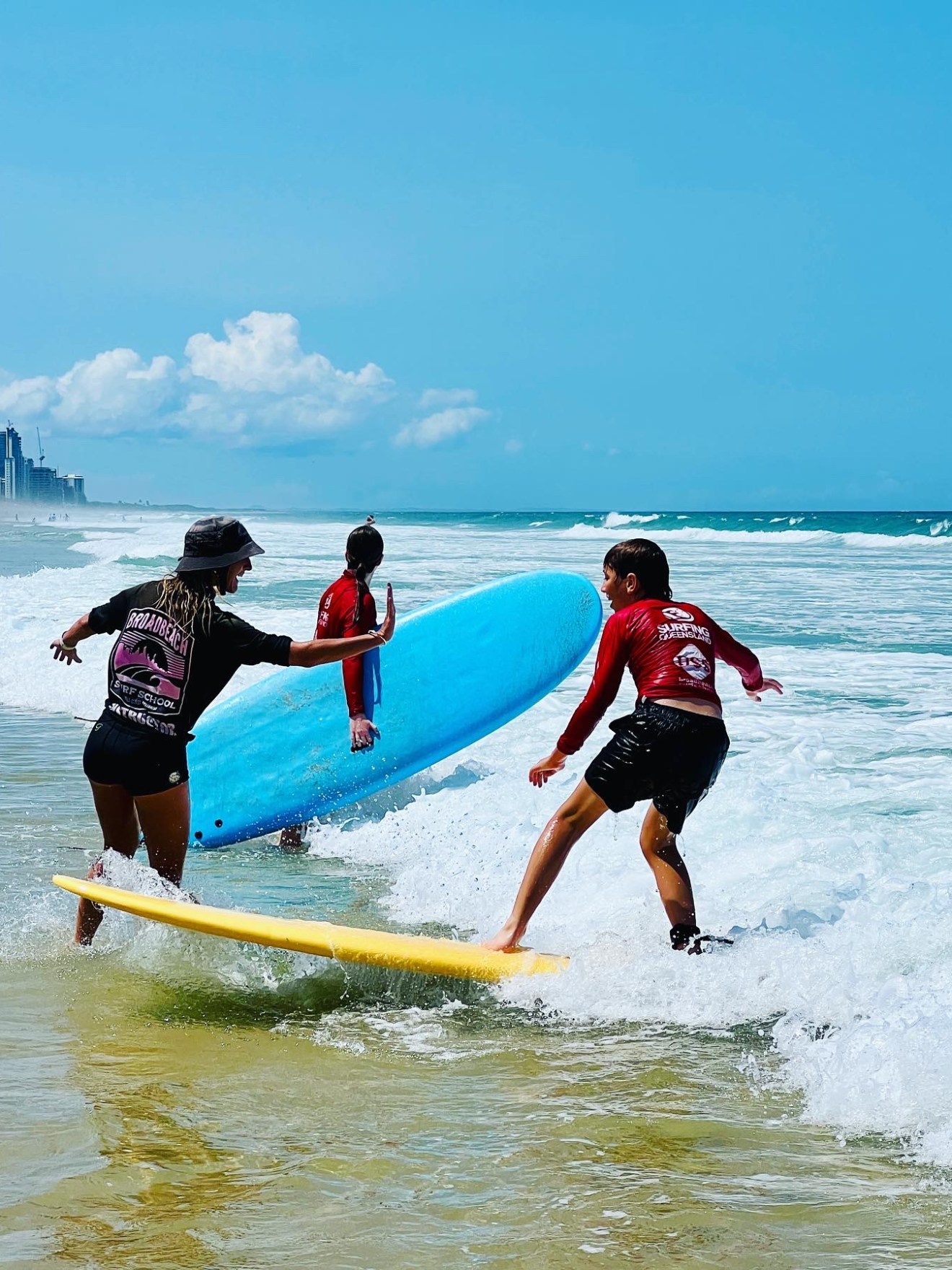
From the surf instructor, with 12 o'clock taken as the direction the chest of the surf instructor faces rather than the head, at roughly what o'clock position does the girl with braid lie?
The girl with braid is roughly at 11 o'clock from the surf instructor.

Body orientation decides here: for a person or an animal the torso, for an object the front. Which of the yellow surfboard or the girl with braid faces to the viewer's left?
the yellow surfboard

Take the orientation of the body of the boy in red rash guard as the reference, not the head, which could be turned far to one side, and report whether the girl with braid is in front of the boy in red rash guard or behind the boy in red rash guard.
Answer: in front

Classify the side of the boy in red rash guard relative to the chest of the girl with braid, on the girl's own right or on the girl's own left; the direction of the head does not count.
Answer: on the girl's own right

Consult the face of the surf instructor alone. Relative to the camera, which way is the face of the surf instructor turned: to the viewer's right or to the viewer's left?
to the viewer's right

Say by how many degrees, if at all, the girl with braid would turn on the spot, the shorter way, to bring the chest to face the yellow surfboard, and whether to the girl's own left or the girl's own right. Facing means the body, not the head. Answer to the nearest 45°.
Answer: approximately 135° to the girl's own right

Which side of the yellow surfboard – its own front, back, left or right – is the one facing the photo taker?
left

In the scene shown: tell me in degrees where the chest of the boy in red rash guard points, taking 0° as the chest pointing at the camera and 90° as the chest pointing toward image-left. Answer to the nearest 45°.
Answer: approximately 135°

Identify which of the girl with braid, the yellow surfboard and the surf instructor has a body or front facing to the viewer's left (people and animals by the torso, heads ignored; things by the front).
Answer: the yellow surfboard

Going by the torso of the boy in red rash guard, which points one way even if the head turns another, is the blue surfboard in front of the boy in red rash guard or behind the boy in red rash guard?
in front

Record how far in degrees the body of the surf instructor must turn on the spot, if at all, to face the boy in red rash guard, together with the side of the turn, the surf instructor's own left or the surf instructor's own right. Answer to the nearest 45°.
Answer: approximately 45° to the surf instructor's own right

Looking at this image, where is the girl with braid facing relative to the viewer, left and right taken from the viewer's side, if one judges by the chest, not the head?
facing away from the viewer and to the right of the viewer

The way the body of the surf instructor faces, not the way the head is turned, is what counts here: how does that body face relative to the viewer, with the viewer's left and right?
facing away from the viewer and to the right of the viewer

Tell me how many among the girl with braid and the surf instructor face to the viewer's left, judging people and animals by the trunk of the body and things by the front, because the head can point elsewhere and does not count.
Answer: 0

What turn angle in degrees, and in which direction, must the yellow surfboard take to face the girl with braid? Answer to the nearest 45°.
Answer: approximately 90° to its right

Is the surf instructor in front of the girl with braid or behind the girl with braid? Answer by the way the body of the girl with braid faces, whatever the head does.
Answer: behind
